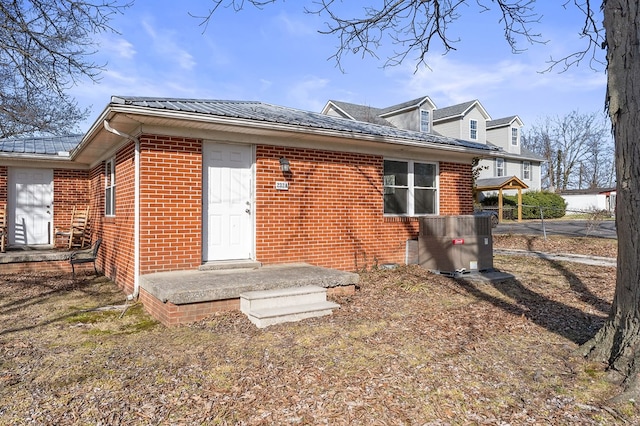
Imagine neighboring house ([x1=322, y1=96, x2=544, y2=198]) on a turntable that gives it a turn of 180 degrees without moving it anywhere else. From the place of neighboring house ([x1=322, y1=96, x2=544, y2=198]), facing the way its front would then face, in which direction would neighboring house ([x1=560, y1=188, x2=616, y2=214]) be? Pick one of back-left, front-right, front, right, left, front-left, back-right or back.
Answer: right

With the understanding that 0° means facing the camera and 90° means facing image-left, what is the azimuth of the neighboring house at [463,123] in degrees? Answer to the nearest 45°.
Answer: approximately 315°

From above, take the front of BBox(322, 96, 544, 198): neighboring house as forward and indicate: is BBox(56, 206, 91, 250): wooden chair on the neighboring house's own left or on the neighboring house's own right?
on the neighboring house's own right

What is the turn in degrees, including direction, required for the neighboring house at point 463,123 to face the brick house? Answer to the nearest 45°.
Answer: approximately 45° to its right

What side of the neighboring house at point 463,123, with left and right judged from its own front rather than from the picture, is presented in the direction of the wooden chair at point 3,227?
right
